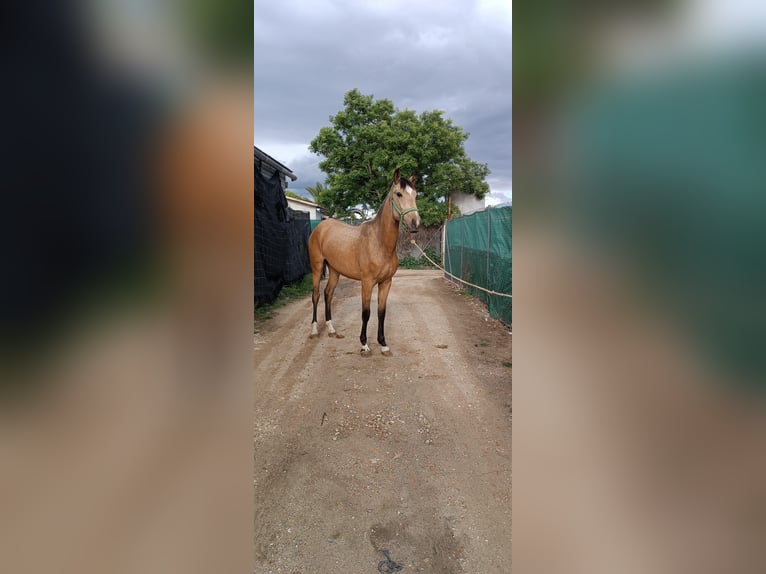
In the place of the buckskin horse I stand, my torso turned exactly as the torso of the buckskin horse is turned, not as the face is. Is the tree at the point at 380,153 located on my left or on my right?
on my left

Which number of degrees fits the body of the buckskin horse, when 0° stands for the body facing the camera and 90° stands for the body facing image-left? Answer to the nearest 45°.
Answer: approximately 315°

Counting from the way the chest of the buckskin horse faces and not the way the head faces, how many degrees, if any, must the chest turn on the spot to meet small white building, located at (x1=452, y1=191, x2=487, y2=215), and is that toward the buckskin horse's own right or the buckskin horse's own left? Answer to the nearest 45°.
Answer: approximately 135° to the buckskin horse's own left

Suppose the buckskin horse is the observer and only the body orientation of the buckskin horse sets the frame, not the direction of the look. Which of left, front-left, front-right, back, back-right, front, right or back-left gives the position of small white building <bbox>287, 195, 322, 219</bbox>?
back-left

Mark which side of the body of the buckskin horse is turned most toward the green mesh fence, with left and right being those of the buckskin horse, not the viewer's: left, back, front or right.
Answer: left
